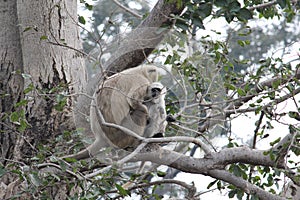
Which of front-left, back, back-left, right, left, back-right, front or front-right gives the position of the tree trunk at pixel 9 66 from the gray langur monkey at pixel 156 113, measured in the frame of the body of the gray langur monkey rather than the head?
front-right

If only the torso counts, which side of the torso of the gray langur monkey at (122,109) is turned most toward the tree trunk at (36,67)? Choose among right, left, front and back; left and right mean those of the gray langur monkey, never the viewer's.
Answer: back

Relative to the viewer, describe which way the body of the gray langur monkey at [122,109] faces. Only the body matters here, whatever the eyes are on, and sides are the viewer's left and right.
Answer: facing to the right of the viewer

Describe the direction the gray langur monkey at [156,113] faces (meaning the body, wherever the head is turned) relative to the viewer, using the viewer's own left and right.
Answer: facing the viewer and to the right of the viewer
